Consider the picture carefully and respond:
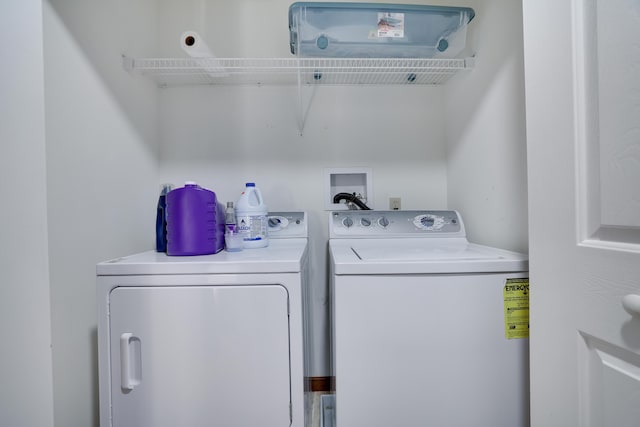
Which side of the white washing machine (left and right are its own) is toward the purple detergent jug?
right

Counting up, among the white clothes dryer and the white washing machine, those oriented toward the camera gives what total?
2

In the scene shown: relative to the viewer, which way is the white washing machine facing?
toward the camera

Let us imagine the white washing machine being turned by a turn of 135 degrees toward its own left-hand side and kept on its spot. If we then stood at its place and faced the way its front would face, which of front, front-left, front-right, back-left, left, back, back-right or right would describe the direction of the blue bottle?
back-left

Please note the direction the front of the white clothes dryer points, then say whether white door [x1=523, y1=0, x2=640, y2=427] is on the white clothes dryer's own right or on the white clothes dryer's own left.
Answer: on the white clothes dryer's own left

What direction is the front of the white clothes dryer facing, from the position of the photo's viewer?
facing the viewer
